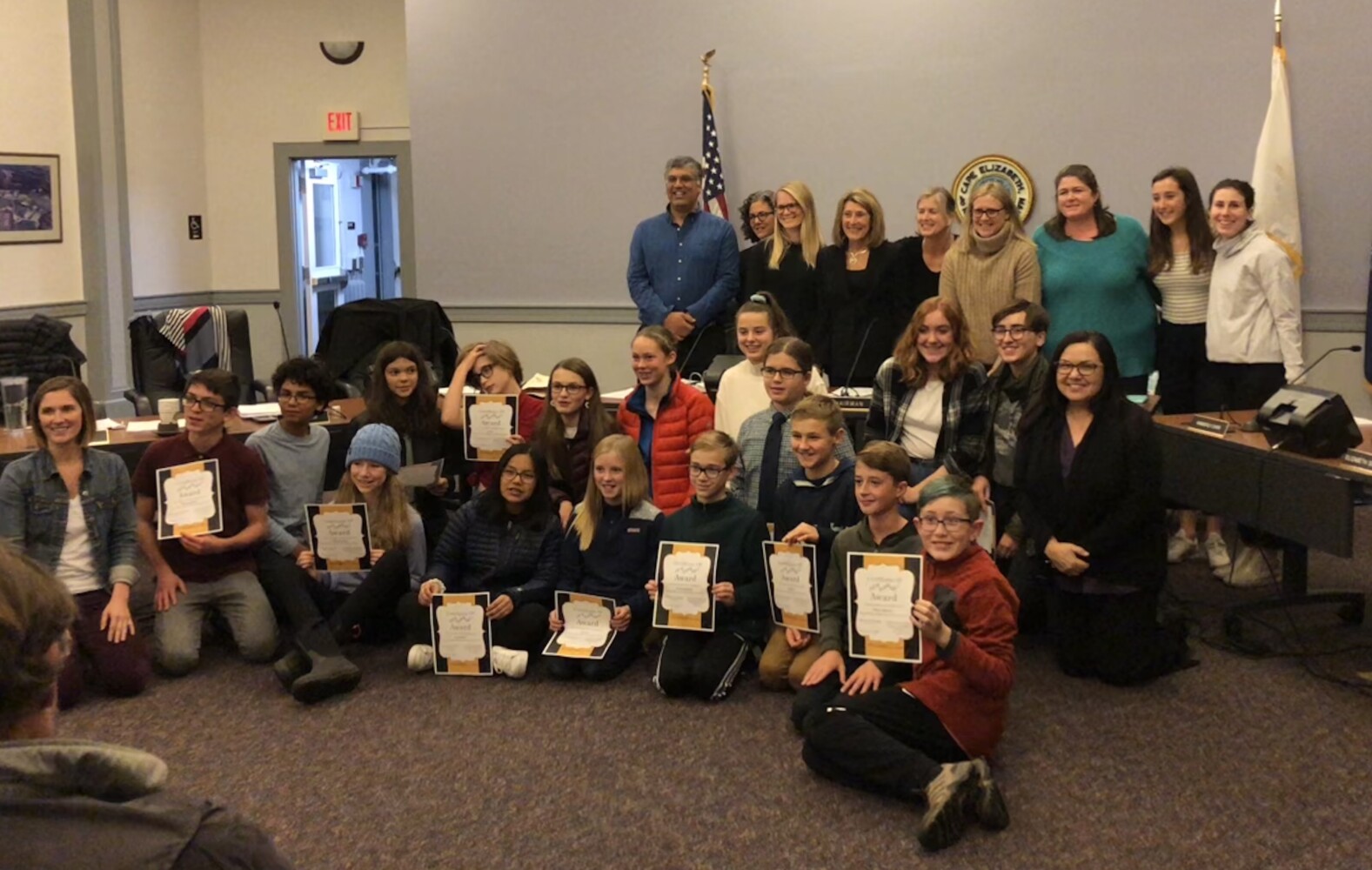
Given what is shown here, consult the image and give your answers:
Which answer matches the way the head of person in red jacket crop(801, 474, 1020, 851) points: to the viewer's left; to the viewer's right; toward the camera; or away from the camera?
toward the camera

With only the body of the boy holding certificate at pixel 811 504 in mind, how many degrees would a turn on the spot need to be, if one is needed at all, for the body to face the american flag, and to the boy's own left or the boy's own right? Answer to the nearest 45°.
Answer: approximately 135° to the boy's own right

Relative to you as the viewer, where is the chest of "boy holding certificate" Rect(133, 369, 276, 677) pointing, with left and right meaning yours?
facing the viewer

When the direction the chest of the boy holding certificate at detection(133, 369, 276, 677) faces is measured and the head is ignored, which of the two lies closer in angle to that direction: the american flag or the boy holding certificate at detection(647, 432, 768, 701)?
the boy holding certificate

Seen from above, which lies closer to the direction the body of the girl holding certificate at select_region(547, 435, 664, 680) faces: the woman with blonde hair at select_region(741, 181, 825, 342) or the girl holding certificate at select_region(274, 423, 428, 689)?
the girl holding certificate

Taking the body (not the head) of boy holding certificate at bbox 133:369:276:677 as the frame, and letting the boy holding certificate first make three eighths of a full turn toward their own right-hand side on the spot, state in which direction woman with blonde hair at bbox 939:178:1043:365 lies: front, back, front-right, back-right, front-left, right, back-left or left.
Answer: back-right

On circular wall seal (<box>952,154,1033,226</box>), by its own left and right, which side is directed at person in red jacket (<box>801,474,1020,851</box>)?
front

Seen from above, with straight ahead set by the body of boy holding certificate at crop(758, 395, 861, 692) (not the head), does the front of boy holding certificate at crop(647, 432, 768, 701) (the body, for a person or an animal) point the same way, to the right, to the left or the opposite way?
the same way

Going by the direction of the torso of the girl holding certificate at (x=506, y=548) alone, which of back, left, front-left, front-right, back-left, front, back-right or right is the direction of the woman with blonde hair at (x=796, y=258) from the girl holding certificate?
back

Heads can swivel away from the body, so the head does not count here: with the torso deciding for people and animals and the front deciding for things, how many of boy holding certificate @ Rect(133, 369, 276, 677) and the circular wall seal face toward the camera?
2

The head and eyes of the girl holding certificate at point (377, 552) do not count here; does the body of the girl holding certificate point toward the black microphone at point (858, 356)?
no

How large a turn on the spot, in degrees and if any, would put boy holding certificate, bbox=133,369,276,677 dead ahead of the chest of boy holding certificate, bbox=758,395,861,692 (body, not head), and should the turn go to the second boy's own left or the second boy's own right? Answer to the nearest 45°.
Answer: approximately 45° to the second boy's own right

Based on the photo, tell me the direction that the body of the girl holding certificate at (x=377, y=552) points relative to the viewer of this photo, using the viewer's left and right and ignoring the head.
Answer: facing the viewer and to the left of the viewer

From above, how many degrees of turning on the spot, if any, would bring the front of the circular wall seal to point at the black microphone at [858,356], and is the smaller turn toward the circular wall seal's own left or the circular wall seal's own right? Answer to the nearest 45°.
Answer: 0° — it already faces it

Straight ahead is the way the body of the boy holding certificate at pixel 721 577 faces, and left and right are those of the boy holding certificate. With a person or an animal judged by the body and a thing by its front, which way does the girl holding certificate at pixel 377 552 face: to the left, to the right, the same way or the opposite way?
the same way

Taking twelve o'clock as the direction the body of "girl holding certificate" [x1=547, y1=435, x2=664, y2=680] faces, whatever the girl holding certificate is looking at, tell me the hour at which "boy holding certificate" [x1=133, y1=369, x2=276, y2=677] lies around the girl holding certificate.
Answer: The boy holding certificate is roughly at 2 o'clock from the girl holding certificate.

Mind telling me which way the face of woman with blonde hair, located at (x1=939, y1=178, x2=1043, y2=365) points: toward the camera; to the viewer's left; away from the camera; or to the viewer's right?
toward the camera

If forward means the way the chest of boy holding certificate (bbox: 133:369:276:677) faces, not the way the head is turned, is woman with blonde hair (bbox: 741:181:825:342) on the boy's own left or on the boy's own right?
on the boy's own left

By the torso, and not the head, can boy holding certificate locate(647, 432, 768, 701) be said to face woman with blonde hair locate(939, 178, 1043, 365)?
no
